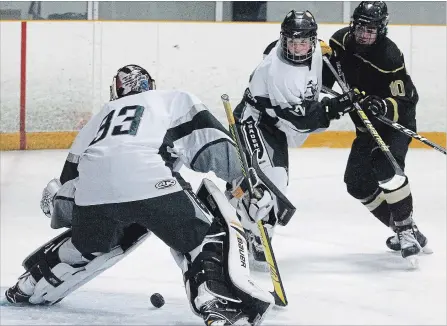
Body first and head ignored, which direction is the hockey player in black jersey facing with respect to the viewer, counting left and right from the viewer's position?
facing the viewer and to the left of the viewer

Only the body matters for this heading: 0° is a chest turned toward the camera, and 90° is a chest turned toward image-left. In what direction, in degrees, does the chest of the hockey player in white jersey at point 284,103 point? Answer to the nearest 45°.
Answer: approximately 315°

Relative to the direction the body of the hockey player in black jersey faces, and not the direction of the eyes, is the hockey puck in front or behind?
in front

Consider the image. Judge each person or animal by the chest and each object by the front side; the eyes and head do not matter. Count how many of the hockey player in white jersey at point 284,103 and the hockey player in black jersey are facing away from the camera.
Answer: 0

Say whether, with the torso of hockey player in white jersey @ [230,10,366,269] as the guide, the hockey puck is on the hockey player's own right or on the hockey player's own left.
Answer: on the hockey player's own right

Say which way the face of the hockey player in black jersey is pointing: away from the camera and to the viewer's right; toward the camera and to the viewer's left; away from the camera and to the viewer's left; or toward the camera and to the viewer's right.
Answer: toward the camera and to the viewer's left

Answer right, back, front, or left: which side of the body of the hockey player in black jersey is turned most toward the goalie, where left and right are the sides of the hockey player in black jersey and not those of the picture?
front

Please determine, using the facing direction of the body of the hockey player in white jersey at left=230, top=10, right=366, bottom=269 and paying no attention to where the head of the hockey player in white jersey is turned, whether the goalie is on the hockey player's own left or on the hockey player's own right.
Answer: on the hockey player's own right
